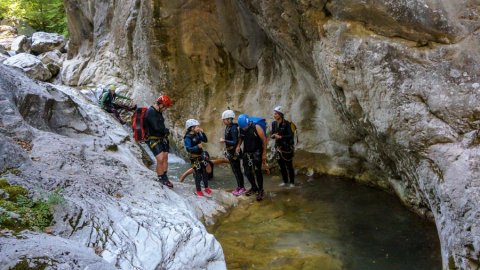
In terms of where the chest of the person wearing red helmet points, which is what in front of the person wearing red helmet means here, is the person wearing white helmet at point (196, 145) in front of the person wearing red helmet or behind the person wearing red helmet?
in front

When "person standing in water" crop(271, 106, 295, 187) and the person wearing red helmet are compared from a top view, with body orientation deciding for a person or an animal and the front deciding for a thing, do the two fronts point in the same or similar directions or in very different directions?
very different directions

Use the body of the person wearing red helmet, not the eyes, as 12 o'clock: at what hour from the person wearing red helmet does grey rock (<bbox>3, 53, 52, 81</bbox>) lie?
The grey rock is roughly at 8 o'clock from the person wearing red helmet.

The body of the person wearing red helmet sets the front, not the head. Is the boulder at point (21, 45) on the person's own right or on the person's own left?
on the person's own left

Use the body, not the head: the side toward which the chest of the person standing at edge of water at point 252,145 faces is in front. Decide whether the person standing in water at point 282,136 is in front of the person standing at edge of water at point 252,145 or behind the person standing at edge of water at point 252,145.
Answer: behind

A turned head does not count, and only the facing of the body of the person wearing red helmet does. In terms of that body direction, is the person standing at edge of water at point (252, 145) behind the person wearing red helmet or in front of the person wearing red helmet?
in front

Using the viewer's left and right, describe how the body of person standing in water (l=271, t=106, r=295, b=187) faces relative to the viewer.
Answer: facing the viewer and to the left of the viewer

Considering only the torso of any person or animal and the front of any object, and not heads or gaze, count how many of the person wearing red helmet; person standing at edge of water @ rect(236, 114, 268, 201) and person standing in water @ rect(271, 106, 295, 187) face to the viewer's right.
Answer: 1

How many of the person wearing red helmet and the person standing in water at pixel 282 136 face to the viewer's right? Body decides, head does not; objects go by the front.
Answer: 1

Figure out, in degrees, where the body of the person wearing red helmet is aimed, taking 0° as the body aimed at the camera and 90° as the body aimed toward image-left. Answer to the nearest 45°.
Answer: approximately 270°

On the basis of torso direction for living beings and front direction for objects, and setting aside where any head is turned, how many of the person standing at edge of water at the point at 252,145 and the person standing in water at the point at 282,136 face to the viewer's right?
0

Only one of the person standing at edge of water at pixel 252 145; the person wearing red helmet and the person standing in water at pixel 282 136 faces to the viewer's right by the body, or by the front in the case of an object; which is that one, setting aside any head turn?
the person wearing red helmet

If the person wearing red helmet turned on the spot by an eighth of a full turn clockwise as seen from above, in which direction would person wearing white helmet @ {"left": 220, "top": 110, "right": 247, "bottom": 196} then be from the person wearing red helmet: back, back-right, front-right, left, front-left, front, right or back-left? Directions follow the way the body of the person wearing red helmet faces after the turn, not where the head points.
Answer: front-left
